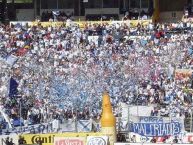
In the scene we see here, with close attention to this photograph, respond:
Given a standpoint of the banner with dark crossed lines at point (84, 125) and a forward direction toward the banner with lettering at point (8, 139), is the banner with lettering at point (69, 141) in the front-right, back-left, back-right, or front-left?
front-left

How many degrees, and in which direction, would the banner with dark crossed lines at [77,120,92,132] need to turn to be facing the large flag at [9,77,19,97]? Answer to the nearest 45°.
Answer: approximately 135° to its right

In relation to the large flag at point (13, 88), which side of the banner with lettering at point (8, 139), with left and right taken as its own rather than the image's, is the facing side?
back

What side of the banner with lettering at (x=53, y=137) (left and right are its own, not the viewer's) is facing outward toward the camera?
front

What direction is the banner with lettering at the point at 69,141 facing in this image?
toward the camera

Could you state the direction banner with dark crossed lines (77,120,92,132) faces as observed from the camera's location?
facing the viewer

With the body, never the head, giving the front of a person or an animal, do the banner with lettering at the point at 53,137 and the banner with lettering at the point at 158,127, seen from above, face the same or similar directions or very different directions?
same or similar directions

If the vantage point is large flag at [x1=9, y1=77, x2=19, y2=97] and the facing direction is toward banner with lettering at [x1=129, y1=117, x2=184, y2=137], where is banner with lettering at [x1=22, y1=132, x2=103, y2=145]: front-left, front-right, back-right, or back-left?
front-right

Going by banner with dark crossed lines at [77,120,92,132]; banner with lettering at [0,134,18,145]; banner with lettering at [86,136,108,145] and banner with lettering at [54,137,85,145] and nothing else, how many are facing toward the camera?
4

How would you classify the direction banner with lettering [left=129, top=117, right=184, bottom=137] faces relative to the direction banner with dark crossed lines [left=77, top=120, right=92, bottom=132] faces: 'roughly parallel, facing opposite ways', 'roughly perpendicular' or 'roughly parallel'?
roughly parallel
